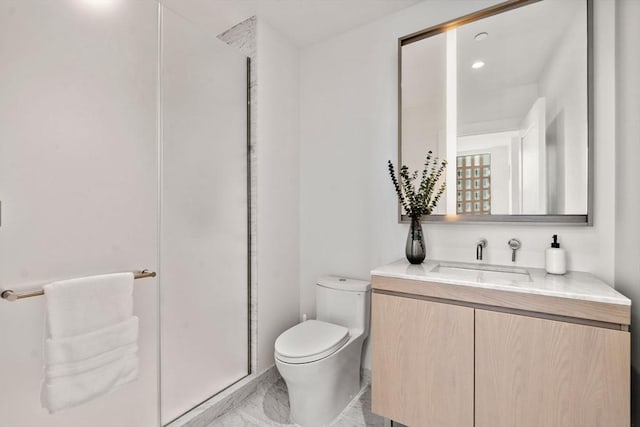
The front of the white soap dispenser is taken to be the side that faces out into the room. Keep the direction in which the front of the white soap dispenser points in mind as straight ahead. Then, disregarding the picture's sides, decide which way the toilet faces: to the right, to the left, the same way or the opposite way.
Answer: the same way

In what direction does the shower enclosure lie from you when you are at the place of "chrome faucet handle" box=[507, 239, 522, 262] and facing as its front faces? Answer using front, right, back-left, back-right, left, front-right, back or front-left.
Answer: front-right

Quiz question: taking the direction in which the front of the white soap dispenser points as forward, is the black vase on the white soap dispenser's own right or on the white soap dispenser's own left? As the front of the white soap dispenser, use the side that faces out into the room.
on the white soap dispenser's own right

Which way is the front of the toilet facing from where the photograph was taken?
facing the viewer and to the left of the viewer

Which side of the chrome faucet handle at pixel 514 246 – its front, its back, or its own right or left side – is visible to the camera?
front

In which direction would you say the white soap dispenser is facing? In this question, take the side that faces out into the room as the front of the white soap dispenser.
toward the camera

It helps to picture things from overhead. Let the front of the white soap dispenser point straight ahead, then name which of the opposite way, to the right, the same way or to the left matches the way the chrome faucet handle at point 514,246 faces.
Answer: the same way

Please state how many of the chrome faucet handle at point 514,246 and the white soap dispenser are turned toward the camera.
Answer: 2

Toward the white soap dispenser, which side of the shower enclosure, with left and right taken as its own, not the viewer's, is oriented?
front

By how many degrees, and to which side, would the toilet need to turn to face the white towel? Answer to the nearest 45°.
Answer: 0° — it already faces it

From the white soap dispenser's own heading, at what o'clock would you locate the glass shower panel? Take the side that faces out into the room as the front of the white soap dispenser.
The glass shower panel is roughly at 2 o'clock from the white soap dispenser.

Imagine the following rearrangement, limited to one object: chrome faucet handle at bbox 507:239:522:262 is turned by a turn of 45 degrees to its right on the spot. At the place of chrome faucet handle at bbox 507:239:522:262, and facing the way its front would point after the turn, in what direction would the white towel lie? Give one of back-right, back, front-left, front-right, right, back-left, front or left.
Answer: front

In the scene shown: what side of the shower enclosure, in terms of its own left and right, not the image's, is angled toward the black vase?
front
